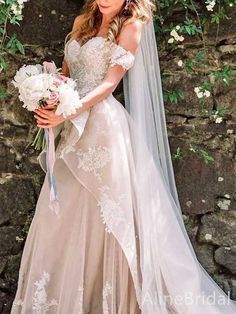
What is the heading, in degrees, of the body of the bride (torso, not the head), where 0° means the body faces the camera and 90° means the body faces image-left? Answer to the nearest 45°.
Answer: approximately 45°

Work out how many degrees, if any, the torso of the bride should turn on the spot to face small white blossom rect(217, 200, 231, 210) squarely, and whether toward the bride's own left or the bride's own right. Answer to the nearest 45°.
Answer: approximately 180°

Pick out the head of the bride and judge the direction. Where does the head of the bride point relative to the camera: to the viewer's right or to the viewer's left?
to the viewer's left
